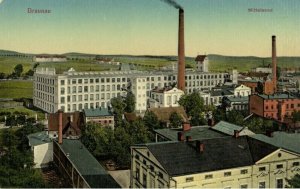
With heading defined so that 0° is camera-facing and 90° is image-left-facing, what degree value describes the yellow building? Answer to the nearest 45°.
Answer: approximately 315°

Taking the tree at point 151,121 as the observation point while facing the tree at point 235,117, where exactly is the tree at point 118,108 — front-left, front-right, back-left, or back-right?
back-left

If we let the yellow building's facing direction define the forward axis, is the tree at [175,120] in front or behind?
behind

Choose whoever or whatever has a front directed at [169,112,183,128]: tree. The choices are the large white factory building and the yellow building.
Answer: the large white factory building

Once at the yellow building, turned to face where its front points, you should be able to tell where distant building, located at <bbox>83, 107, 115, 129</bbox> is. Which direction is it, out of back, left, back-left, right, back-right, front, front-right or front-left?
back

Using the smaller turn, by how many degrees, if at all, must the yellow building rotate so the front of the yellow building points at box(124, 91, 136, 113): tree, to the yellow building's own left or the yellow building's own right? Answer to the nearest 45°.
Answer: approximately 180°

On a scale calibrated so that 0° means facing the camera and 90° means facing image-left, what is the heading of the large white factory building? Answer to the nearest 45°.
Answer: approximately 315°

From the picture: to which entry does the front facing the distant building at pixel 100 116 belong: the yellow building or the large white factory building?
the large white factory building

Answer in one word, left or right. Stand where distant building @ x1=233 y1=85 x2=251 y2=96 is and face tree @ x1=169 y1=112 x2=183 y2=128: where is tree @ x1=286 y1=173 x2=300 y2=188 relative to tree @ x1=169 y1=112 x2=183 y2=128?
left

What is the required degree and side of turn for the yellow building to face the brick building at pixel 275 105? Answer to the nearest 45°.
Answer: approximately 135° to its left
